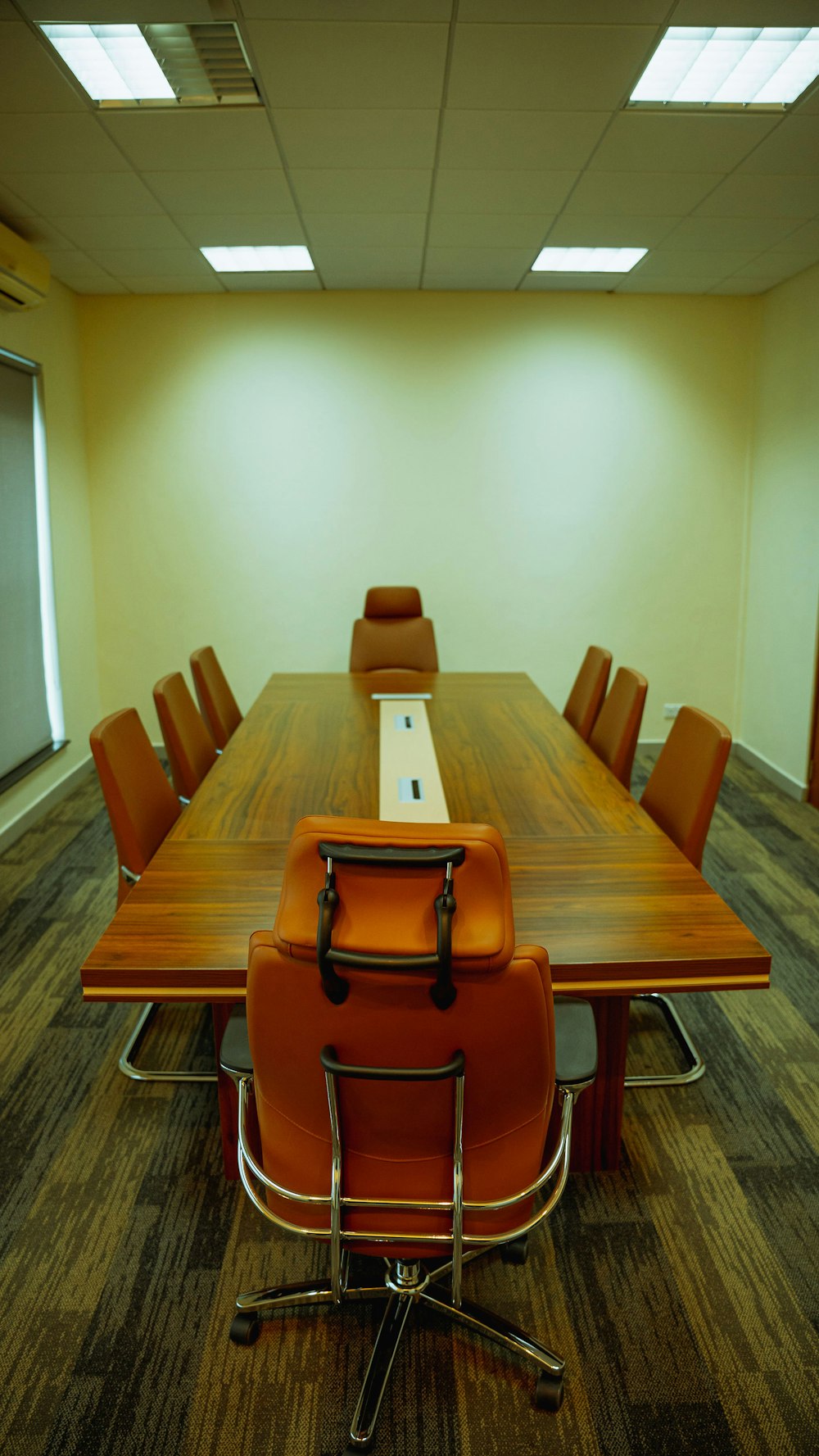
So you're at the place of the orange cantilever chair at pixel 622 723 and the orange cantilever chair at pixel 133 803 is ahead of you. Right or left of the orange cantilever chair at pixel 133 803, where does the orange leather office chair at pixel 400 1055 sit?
left

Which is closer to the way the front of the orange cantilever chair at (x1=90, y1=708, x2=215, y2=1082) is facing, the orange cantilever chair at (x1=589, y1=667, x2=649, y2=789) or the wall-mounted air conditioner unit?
the orange cantilever chair

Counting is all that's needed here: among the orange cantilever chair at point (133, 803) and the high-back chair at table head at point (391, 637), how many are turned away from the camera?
0

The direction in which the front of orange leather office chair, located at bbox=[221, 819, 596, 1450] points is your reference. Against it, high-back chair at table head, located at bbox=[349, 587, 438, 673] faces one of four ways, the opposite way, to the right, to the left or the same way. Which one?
the opposite way

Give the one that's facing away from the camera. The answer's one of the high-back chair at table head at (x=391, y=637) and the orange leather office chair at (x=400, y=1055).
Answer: the orange leather office chair

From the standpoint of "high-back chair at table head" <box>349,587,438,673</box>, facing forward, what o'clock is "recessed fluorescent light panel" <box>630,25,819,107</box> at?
The recessed fluorescent light panel is roughly at 11 o'clock from the high-back chair at table head.

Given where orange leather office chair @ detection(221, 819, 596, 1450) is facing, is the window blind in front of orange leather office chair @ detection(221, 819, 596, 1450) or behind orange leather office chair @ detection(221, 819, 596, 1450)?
in front

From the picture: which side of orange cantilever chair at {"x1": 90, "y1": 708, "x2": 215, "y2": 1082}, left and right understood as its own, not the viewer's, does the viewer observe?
right

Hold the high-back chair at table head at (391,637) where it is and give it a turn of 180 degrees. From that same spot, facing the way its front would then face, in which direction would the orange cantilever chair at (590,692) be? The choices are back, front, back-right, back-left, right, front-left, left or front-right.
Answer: back-right

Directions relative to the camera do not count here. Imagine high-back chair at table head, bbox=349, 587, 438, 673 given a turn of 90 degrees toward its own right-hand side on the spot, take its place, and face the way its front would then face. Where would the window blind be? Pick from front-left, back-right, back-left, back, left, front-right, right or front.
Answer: front

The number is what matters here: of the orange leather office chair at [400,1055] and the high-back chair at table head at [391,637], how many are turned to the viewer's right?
0

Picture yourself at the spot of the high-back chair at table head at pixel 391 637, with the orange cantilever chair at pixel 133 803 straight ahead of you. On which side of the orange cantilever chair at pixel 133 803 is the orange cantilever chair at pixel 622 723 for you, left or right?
left

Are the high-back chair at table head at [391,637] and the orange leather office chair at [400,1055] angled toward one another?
yes

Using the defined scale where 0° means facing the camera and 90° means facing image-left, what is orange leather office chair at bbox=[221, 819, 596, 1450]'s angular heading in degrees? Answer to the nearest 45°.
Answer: approximately 180°
